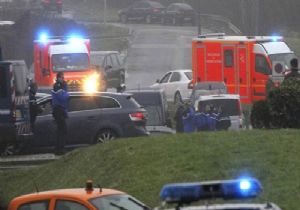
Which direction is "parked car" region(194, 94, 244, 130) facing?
away from the camera

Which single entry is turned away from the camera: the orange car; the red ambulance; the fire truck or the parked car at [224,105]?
the parked car

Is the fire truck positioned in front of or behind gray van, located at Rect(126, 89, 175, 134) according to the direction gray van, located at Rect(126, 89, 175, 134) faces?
in front

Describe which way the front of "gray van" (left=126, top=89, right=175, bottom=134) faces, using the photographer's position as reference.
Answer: facing away from the viewer and to the left of the viewer

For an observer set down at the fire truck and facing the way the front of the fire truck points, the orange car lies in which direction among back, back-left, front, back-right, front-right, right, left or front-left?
front-right

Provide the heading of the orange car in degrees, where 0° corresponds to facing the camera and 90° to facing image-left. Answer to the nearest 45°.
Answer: approximately 315°

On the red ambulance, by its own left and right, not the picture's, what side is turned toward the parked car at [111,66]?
back

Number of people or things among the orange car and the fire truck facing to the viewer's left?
0

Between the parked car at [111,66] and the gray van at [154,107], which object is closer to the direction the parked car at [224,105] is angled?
the parked car

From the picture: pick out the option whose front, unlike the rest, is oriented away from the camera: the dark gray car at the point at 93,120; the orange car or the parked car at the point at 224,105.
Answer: the parked car
